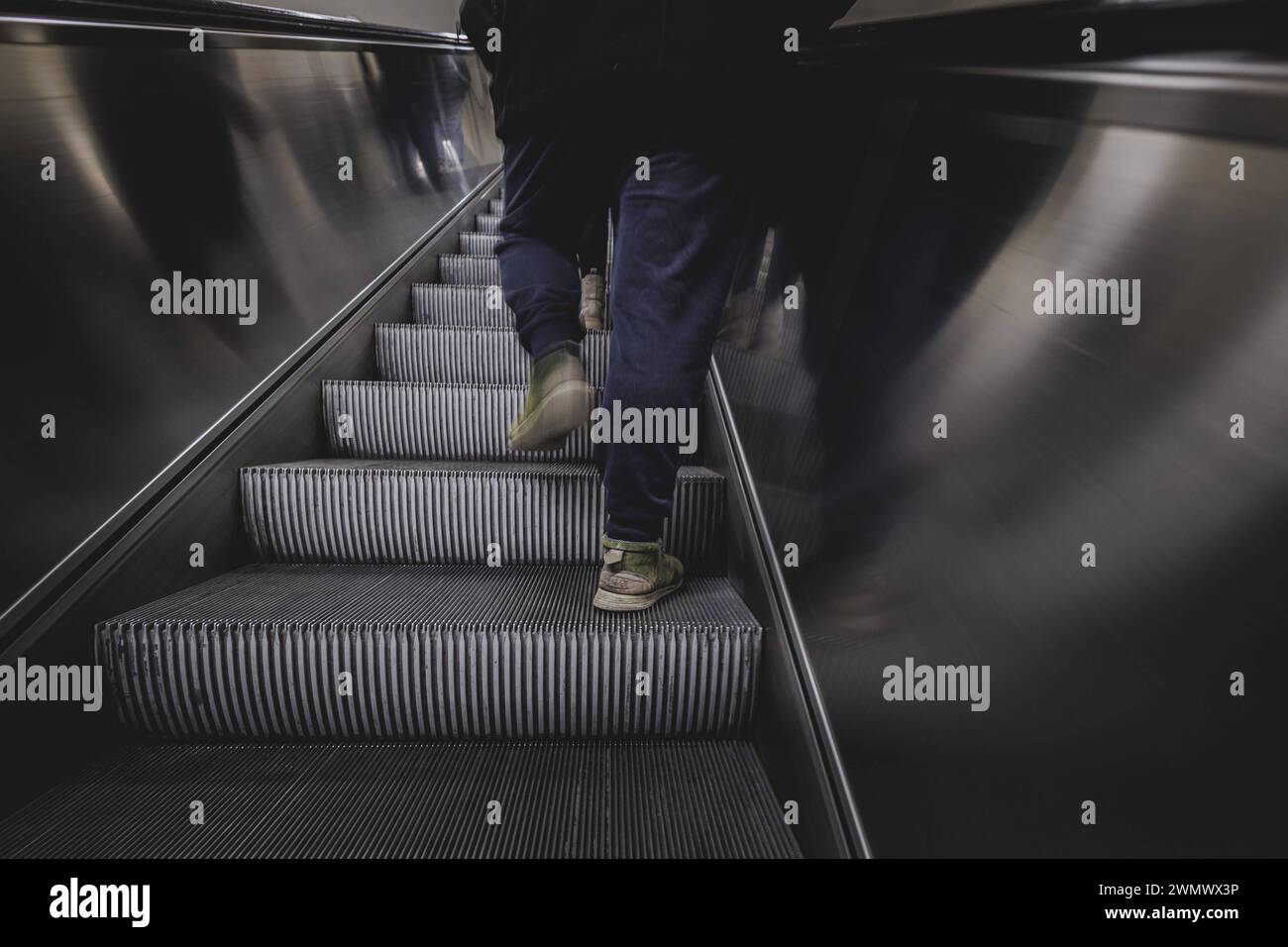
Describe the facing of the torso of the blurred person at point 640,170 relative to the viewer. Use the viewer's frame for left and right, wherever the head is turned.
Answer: facing away from the viewer

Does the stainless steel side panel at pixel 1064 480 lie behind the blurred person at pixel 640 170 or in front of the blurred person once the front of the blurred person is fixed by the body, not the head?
behind
